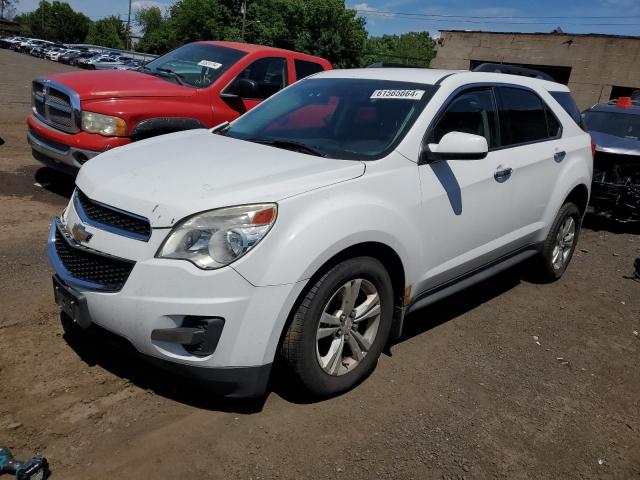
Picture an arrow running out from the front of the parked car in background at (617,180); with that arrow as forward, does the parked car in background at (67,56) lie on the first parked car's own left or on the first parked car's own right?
on the first parked car's own right

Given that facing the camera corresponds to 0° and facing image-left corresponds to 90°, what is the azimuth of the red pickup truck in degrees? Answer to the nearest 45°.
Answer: approximately 45°

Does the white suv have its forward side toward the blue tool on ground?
yes

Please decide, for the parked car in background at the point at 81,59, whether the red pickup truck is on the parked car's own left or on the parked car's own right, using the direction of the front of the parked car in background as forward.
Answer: on the parked car's own left

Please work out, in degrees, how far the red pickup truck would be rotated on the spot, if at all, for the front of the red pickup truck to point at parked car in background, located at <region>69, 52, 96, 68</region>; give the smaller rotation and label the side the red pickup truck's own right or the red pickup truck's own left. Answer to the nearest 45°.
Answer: approximately 135° to the red pickup truck's own right

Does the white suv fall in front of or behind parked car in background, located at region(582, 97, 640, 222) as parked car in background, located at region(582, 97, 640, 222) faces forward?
in front

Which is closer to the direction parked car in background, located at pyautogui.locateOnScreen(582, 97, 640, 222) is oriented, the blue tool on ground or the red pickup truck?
the blue tool on ground

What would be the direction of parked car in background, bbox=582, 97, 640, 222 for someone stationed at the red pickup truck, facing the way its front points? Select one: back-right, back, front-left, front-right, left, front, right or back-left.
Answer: back-left

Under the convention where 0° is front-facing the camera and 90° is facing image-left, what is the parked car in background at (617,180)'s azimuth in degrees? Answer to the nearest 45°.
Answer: approximately 0°

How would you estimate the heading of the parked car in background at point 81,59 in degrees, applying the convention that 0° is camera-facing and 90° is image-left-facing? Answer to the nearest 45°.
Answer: approximately 45°
